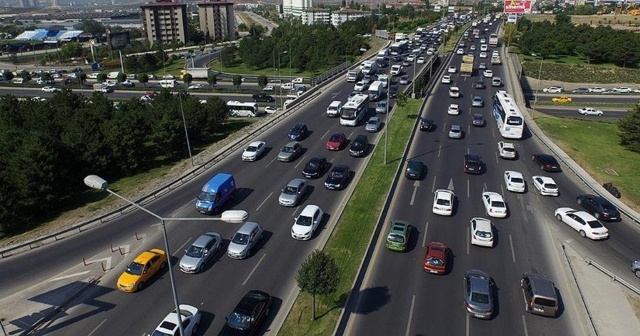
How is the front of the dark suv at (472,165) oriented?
away from the camera

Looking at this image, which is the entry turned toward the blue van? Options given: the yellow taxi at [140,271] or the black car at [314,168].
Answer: the black car

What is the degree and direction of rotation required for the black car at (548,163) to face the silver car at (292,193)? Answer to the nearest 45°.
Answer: approximately 90° to its left

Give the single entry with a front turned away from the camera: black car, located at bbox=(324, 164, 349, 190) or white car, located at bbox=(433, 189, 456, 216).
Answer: the white car

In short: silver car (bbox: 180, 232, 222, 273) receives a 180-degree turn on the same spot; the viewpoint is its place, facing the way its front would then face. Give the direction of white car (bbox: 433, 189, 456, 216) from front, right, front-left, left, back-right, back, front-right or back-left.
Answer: front-right

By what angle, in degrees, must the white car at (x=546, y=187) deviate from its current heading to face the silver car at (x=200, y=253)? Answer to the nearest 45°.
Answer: approximately 90° to its left

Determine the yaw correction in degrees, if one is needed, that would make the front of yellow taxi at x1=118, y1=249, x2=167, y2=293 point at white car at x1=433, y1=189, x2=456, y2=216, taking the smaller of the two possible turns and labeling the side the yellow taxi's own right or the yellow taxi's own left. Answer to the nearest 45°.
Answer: approximately 135° to the yellow taxi's own left

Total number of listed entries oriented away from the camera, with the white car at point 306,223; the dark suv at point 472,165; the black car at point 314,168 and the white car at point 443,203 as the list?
2

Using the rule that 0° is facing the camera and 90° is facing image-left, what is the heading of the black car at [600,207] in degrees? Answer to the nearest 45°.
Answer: approximately 135°

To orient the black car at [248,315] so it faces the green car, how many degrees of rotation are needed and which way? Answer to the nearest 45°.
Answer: approximately 180°

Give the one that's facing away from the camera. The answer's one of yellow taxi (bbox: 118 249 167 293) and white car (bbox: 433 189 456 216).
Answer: the white car

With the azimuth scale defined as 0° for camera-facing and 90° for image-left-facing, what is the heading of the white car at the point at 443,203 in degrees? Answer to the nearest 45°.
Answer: approximately 180°

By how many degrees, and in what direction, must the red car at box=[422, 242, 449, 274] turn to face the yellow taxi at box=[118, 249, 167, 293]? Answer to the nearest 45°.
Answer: approximately 90° to its left

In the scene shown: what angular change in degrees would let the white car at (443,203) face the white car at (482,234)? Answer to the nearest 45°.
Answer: approximately 135° to its right
